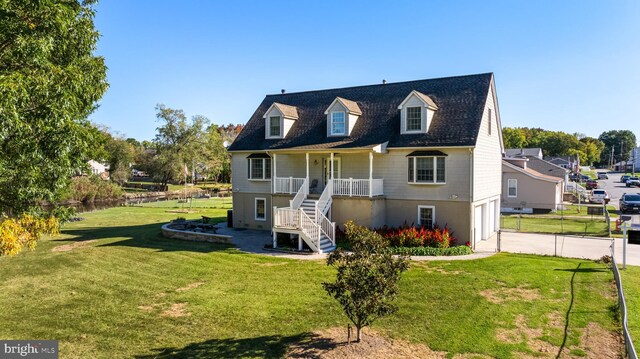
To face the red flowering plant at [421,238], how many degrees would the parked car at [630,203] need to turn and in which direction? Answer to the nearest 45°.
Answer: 0° — it already faces it

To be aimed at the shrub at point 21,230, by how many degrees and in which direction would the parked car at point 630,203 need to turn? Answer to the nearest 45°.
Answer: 0° — it already faces it

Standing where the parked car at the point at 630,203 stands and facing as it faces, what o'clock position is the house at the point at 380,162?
The house is roughly at 1 o'clock from the parked car.

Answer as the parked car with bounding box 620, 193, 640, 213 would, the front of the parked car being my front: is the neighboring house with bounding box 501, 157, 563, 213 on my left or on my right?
on my right

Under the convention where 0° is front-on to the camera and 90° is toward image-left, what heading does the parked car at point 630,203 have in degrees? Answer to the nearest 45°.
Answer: approximately 0°
